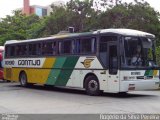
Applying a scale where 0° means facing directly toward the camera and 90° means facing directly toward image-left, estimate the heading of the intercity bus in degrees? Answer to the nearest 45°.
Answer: approximately 315°
